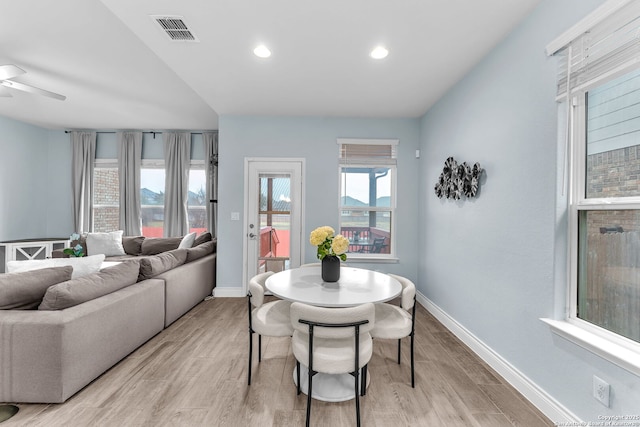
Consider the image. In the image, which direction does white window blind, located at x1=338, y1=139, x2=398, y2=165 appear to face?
toward the camera

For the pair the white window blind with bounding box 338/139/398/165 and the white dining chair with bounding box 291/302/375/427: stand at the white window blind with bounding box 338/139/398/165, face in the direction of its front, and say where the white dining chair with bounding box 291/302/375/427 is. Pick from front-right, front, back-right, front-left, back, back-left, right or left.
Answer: front

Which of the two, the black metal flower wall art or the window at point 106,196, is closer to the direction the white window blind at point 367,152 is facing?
the black metal flower wall art

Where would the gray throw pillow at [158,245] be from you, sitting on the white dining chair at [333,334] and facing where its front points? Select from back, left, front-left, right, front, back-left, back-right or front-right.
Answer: front-left

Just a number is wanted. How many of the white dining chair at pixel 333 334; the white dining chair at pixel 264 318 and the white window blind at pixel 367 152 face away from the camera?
1

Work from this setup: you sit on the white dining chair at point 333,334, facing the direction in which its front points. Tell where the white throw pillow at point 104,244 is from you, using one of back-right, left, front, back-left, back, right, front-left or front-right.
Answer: front-left

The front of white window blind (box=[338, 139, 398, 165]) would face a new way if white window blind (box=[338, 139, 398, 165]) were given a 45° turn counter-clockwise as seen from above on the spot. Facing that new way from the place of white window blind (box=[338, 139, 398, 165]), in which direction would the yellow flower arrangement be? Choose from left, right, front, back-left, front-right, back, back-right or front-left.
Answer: front-right

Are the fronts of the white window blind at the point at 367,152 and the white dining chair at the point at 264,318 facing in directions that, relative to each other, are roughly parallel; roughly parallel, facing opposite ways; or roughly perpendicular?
roughly perpendicular

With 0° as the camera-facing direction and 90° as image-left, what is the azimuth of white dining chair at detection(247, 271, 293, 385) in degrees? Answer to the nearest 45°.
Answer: approximately 270°

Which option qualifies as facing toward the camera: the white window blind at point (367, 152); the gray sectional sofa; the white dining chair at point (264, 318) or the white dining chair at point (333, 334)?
the white window blind

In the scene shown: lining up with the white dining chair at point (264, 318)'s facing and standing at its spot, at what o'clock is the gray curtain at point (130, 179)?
The gray curtain is roughly at 8 o'clock from the white dining chair.

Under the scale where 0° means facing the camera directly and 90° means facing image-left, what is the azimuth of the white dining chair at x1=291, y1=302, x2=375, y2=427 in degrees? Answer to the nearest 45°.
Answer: approximately 180°
